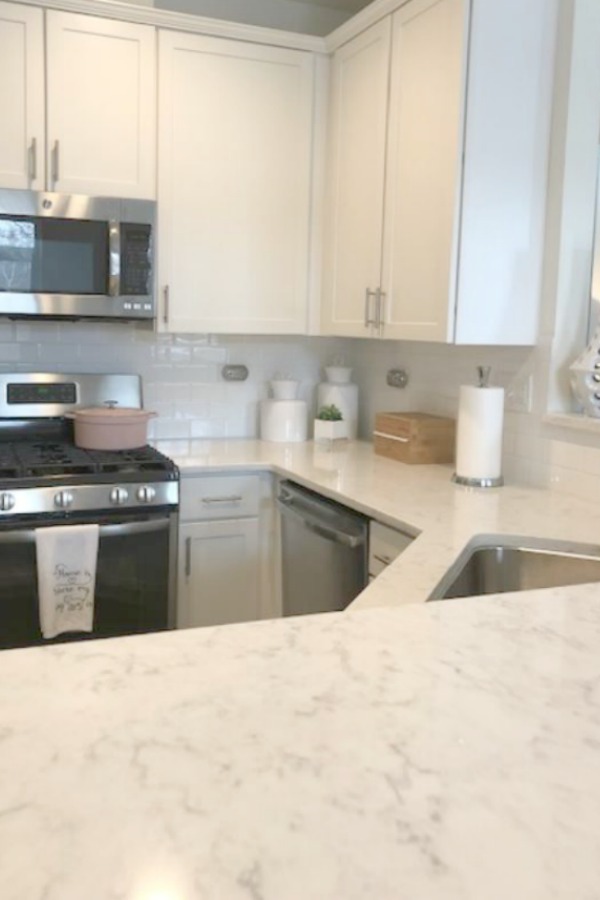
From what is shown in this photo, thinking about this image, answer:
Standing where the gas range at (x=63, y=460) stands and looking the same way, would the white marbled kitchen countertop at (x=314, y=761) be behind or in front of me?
in front

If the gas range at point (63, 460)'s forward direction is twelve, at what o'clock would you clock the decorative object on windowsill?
The decorative object on windowsill is roughly at 10 o'clock from the gas range.

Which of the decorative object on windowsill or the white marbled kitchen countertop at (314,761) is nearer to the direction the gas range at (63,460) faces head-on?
the white marbled kitchen countertop

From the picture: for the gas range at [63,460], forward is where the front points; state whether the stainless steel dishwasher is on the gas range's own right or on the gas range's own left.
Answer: on the gas range's own left

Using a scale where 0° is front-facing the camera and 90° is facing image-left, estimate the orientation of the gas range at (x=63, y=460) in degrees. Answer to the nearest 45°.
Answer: approximately 0°

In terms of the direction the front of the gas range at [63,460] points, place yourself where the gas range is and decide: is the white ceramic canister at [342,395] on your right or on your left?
on your left

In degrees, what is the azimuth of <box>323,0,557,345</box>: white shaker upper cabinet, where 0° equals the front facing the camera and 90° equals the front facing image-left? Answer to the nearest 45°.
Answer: approximately 45°

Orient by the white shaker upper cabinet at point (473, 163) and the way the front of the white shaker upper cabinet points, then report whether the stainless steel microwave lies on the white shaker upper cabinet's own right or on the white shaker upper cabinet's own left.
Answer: on the white shaker upper cabinet's own right

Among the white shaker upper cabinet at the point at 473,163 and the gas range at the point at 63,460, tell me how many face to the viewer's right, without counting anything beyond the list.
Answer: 0

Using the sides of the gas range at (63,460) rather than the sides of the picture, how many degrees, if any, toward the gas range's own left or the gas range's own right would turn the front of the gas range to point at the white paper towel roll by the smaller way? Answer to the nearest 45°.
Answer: approximately 90° to the gas range's own left
